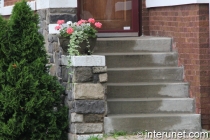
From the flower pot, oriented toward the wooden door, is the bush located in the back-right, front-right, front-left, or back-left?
back-left

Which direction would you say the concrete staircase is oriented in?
toward the camera

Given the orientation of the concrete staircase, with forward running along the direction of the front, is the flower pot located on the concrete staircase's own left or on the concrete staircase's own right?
on the concrete staircase's own right

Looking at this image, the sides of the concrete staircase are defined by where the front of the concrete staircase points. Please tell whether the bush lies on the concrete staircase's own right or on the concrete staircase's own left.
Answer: on the concrete staircase's own right

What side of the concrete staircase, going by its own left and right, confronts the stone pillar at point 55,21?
right

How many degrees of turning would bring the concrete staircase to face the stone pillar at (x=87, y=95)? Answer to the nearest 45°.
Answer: approximately 45° to its right

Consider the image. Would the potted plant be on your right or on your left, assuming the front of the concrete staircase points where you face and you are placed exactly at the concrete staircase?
on your right
